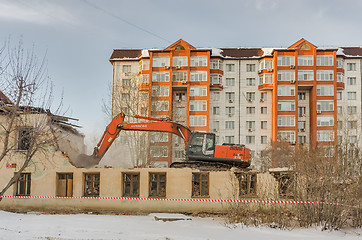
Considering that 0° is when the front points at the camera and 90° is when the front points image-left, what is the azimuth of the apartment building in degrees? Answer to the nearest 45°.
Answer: approximately 0°
